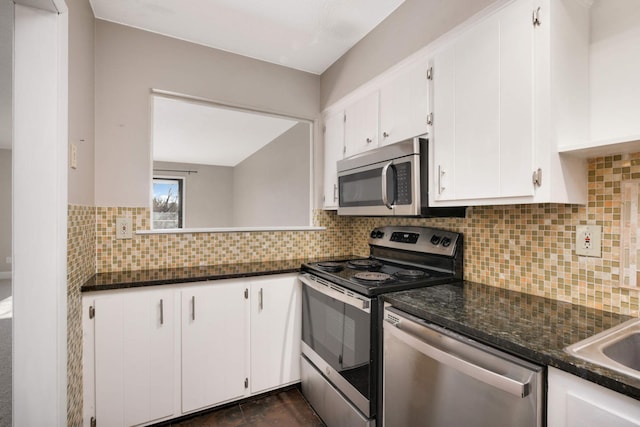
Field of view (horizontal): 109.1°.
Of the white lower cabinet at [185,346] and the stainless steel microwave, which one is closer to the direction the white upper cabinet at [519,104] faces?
the white lower cabinet

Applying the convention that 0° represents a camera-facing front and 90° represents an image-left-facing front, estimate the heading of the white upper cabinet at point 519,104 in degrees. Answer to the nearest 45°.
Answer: approximately 45°

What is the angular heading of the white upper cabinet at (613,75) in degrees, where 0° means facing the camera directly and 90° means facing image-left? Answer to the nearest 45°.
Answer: approximately 45°

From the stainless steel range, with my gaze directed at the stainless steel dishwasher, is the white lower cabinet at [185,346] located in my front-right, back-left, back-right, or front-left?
back-right
